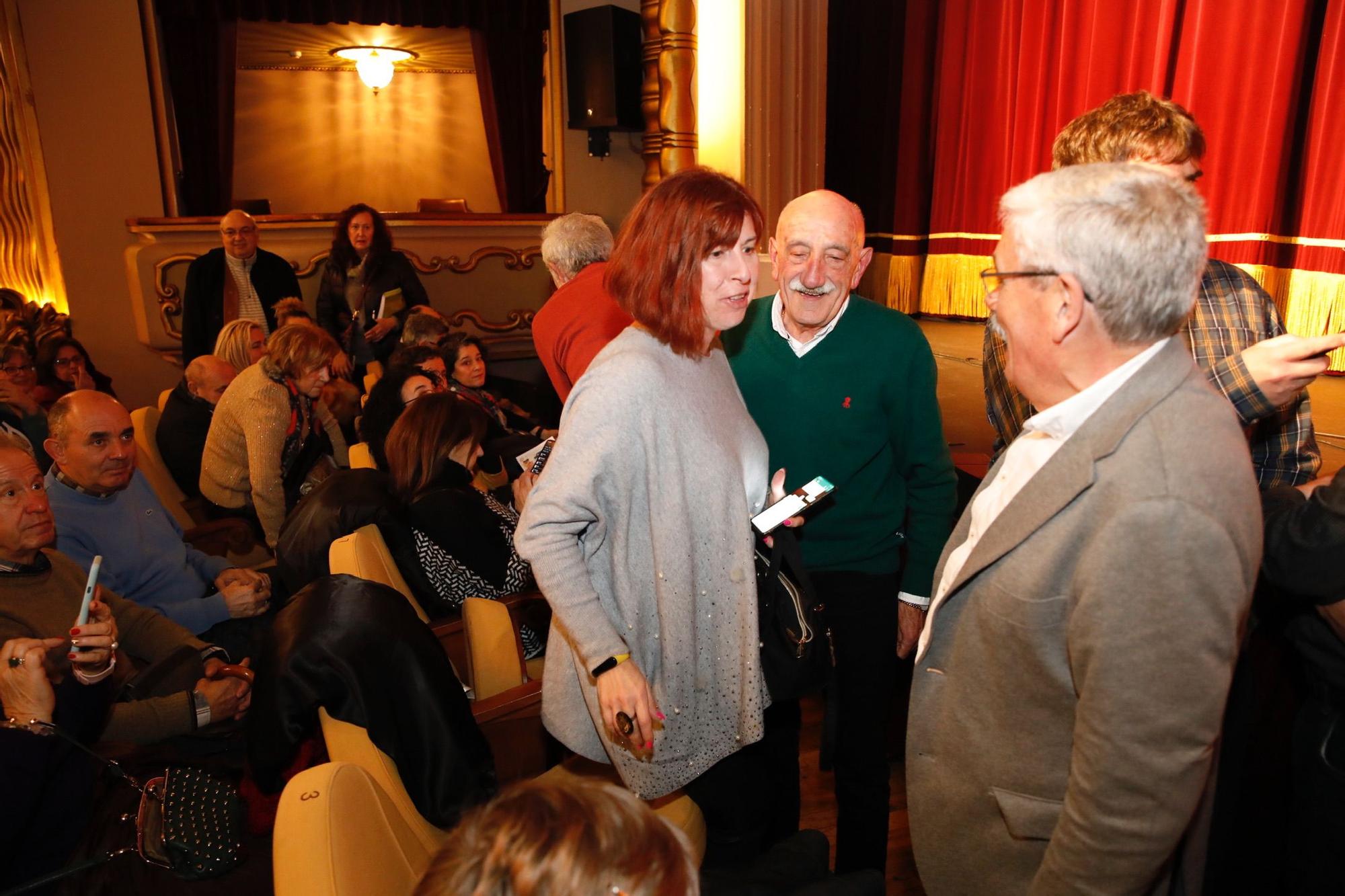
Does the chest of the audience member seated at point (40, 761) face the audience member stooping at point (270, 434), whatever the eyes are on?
no

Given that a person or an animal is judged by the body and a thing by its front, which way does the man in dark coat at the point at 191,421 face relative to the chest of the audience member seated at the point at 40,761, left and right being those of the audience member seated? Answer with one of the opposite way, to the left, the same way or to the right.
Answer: the same way

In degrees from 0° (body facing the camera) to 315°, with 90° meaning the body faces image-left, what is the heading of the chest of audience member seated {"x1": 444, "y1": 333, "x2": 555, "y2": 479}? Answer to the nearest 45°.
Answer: approximately 315°

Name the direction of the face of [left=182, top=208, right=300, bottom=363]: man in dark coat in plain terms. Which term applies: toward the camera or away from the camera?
toward the camera

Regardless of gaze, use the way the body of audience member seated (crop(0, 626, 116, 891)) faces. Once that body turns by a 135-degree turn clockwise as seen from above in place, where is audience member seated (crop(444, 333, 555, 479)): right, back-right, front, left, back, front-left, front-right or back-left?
back

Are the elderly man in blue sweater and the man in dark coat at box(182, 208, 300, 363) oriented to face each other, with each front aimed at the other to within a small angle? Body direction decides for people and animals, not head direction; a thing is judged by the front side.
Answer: no

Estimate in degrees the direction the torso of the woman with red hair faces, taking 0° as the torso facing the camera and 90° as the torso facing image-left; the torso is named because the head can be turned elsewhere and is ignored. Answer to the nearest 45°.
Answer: approximately 315°

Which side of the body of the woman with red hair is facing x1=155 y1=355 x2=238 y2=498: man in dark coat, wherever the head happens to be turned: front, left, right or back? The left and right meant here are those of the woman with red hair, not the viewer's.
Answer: back

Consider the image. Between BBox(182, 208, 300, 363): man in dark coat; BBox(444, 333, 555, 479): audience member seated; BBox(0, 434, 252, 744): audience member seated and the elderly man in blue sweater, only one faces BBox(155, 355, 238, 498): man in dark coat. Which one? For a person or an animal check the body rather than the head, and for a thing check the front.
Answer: BBox(182, 208, 300, 363): man in dark coat

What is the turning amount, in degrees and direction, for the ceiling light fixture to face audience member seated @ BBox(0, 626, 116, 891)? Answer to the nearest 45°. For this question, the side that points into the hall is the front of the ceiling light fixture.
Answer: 0° — it already faces them

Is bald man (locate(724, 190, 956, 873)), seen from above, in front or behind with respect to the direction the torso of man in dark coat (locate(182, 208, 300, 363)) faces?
in front

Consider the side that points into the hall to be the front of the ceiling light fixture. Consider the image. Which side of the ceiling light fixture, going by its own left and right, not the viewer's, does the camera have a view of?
front

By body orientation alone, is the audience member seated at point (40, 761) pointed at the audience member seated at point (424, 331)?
no

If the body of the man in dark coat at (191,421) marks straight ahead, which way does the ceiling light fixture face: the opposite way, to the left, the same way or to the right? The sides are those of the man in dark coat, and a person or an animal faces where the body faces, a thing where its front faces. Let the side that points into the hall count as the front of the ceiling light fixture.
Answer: to the right

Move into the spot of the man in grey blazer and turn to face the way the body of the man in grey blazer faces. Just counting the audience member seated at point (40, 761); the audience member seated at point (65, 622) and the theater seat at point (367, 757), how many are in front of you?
3

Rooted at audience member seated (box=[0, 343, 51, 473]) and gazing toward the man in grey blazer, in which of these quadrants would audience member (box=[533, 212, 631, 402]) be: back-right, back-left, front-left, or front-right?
front-left

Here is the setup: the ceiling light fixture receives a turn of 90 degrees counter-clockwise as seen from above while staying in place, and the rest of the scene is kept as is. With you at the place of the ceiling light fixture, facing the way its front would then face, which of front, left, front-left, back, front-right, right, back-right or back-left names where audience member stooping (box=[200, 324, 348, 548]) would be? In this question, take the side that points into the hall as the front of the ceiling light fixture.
right

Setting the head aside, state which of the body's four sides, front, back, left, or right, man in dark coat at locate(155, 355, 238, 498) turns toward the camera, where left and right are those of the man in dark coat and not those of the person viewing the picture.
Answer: right
